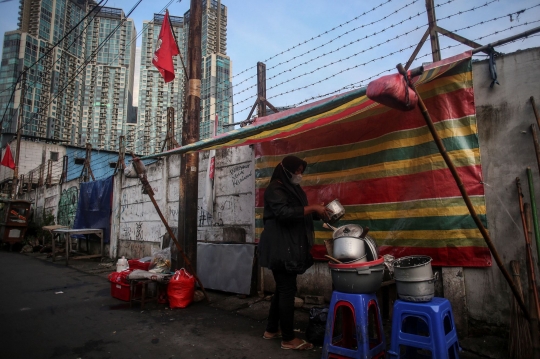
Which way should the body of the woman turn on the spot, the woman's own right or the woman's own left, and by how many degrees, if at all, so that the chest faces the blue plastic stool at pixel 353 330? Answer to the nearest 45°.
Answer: approximately 45° to the woman's own right

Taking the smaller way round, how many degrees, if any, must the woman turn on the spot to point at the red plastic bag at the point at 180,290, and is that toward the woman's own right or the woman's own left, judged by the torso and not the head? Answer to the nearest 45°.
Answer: approximately 135° to the woman's own left

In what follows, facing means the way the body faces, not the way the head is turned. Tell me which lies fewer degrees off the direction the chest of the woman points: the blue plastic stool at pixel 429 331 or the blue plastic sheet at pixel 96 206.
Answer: the blue plastic stool

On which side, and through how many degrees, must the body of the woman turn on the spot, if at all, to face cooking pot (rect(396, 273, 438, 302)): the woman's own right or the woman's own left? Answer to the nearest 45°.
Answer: approximately 45° to the woman's own right

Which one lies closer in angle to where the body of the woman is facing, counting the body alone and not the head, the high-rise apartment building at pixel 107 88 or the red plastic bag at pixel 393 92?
the red plastic bag

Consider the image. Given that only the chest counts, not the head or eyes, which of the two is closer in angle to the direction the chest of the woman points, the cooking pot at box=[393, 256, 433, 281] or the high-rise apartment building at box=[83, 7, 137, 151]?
the cooking pot

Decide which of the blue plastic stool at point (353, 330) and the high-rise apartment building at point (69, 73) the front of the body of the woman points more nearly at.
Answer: the blue plastic stool

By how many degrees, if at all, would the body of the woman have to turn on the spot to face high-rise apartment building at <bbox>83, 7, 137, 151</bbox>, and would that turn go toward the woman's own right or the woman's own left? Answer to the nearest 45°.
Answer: approximately 135° to the woman's own left

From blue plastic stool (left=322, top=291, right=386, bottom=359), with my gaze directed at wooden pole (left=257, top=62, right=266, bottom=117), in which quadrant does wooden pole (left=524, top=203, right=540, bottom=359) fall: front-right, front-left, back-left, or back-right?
back-right

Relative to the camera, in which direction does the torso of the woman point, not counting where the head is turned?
to the viewer's right
